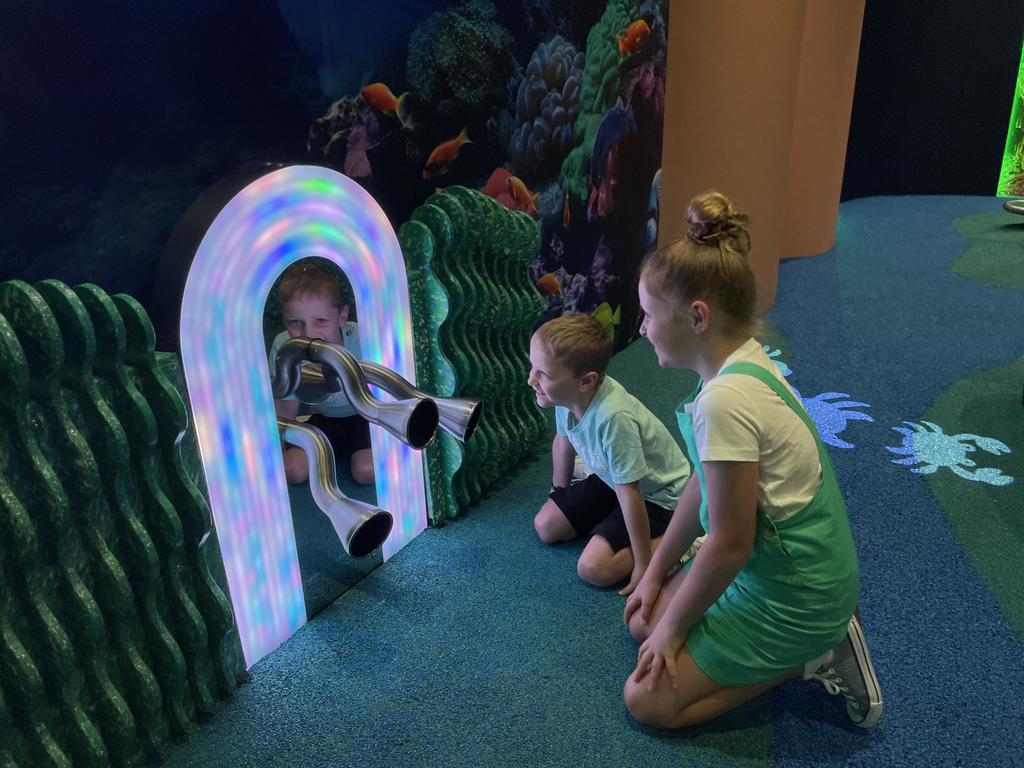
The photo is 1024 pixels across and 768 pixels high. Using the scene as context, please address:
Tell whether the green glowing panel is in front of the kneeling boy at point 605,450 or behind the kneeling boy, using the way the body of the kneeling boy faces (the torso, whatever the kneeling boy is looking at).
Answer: behind

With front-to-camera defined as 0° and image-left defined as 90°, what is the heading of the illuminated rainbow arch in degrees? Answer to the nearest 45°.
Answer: approximately 315°

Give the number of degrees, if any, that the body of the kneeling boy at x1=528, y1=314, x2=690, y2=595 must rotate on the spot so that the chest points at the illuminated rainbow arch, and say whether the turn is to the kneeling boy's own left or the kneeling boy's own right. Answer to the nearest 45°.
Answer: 0° — they already face it

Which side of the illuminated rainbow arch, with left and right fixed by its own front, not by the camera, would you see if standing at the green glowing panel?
left

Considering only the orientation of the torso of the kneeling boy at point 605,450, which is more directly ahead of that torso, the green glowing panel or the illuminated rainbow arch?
the illuminated rainbow arch

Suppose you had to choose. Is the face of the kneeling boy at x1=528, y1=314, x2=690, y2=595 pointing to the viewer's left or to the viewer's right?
to the viewer's left

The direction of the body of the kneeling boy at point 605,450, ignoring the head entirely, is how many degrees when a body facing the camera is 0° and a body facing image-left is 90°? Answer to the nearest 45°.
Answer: approximately 45°
